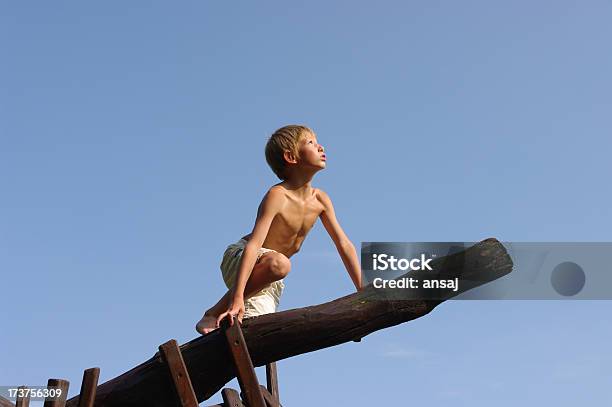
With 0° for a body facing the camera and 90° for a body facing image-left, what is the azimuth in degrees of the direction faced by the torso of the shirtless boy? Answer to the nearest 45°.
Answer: approximately 315°

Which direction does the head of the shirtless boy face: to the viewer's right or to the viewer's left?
to the viewer's right

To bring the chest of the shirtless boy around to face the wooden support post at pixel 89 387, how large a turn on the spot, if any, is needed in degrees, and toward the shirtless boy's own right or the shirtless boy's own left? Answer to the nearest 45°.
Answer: approximately 180°

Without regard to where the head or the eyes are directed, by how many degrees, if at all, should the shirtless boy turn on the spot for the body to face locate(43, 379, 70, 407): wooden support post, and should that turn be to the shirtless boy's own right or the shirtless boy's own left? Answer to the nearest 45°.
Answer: approximately 180°

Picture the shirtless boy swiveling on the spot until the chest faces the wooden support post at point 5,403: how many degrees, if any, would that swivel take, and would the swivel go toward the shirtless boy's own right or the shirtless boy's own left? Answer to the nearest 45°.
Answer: approximately 180°
